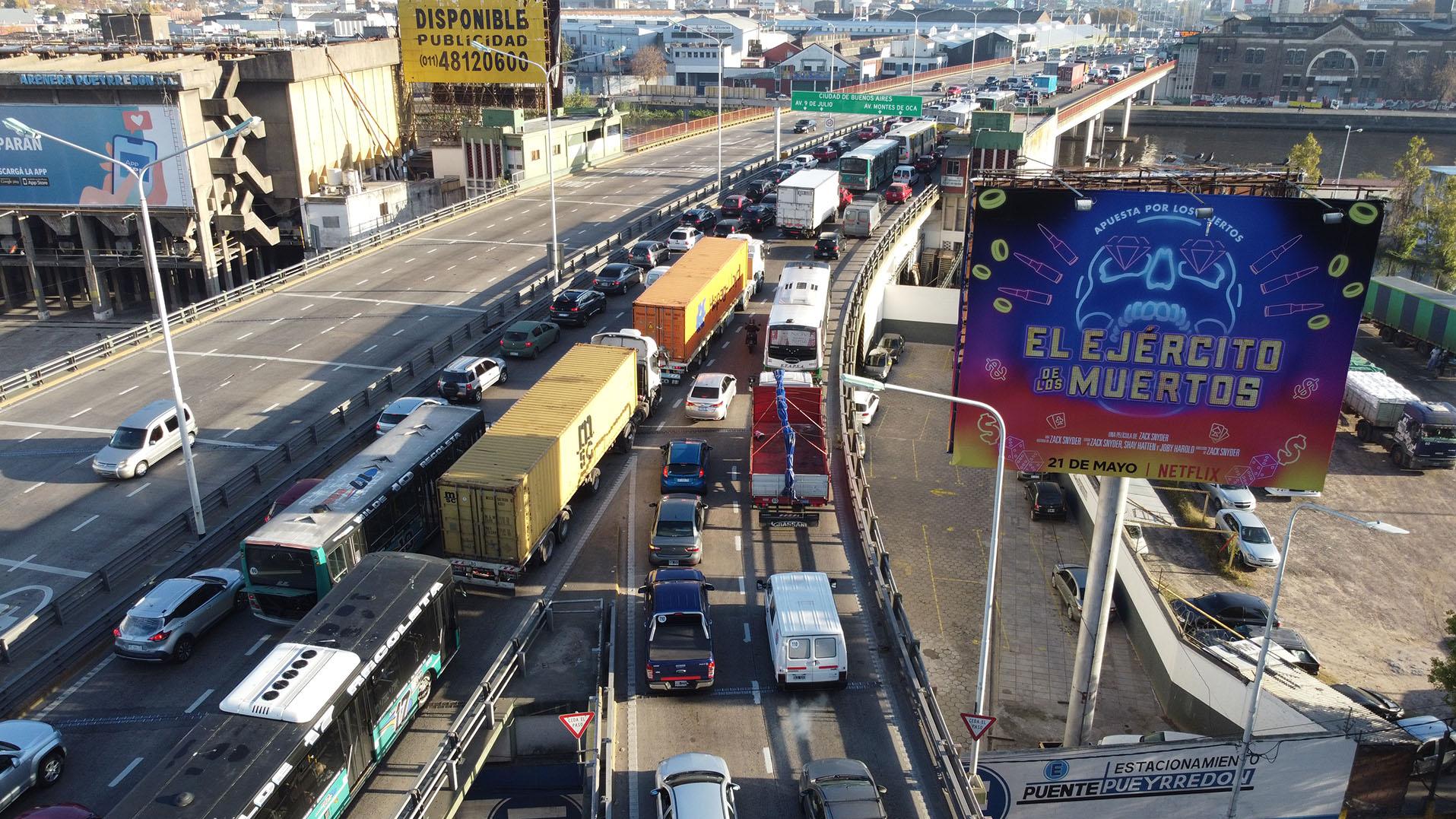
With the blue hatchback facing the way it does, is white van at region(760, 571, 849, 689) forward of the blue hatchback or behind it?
behind

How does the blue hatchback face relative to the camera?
away from the camera

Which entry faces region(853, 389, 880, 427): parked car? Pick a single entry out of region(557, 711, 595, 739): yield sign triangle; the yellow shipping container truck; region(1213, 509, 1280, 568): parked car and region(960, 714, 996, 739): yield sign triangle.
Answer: the yellow shipping container truck

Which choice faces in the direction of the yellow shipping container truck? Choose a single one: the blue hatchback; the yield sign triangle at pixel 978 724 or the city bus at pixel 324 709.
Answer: the city bus

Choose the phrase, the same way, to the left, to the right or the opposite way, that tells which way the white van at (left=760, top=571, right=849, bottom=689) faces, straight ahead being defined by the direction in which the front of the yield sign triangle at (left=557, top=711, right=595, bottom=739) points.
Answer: the opposite way

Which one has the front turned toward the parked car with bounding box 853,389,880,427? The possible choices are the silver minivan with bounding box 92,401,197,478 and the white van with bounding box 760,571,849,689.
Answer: the white van

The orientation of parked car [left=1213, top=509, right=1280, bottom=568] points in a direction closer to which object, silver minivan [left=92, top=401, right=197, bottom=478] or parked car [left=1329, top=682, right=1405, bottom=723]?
the parked car

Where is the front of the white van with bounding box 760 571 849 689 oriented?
away from the camera

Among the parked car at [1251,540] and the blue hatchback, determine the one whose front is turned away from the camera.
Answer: the blue hatchback

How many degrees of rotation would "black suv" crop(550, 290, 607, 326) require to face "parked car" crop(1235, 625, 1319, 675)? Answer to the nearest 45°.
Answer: approximately 90° to its right

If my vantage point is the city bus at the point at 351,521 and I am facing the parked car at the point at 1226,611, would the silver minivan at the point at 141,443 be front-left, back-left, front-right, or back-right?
back-left

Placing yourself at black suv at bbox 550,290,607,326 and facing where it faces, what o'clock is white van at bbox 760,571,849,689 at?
The white van is roughly at 4 o'clock from the black suv.

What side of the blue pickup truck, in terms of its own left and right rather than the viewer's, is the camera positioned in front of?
back

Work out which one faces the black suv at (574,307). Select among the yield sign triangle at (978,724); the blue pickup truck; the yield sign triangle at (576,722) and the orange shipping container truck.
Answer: the blue pickup truck

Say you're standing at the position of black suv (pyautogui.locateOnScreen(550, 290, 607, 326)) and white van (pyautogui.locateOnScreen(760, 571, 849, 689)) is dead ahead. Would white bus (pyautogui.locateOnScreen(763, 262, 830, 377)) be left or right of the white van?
left

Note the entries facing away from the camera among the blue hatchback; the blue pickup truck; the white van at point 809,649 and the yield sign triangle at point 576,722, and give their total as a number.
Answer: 3

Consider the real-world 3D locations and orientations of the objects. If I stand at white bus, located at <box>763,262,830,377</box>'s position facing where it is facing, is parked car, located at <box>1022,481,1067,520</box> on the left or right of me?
on my right
